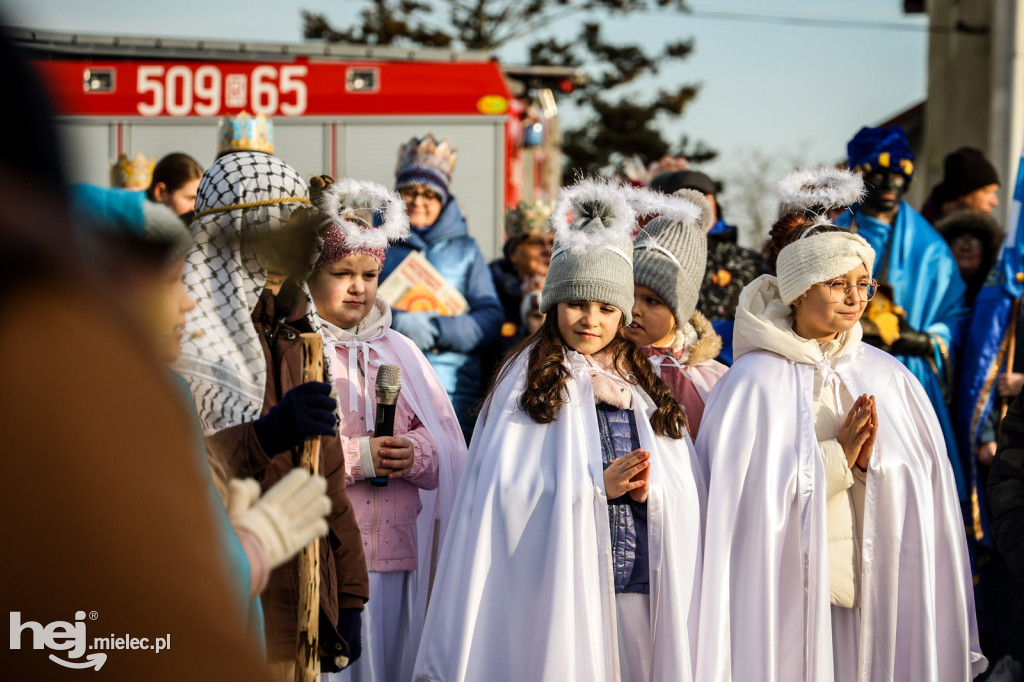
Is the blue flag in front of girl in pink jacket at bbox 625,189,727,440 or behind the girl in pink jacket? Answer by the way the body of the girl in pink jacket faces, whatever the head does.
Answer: behind

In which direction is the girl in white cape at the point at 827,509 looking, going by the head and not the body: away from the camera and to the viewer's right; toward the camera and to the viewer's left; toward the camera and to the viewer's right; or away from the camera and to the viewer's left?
toward the camera and to the viewer's right

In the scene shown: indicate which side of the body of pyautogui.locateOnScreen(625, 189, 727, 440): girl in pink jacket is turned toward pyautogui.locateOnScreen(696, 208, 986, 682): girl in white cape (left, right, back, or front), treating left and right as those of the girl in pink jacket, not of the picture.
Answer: left

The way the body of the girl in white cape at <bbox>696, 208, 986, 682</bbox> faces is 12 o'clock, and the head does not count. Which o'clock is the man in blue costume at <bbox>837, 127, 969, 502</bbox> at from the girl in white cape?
The man in blue costume is roughly at 8 o'clock from the girl in white cape.

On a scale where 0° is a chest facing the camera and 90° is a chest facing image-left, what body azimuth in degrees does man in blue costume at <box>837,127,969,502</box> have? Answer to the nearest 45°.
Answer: approximately 45°
